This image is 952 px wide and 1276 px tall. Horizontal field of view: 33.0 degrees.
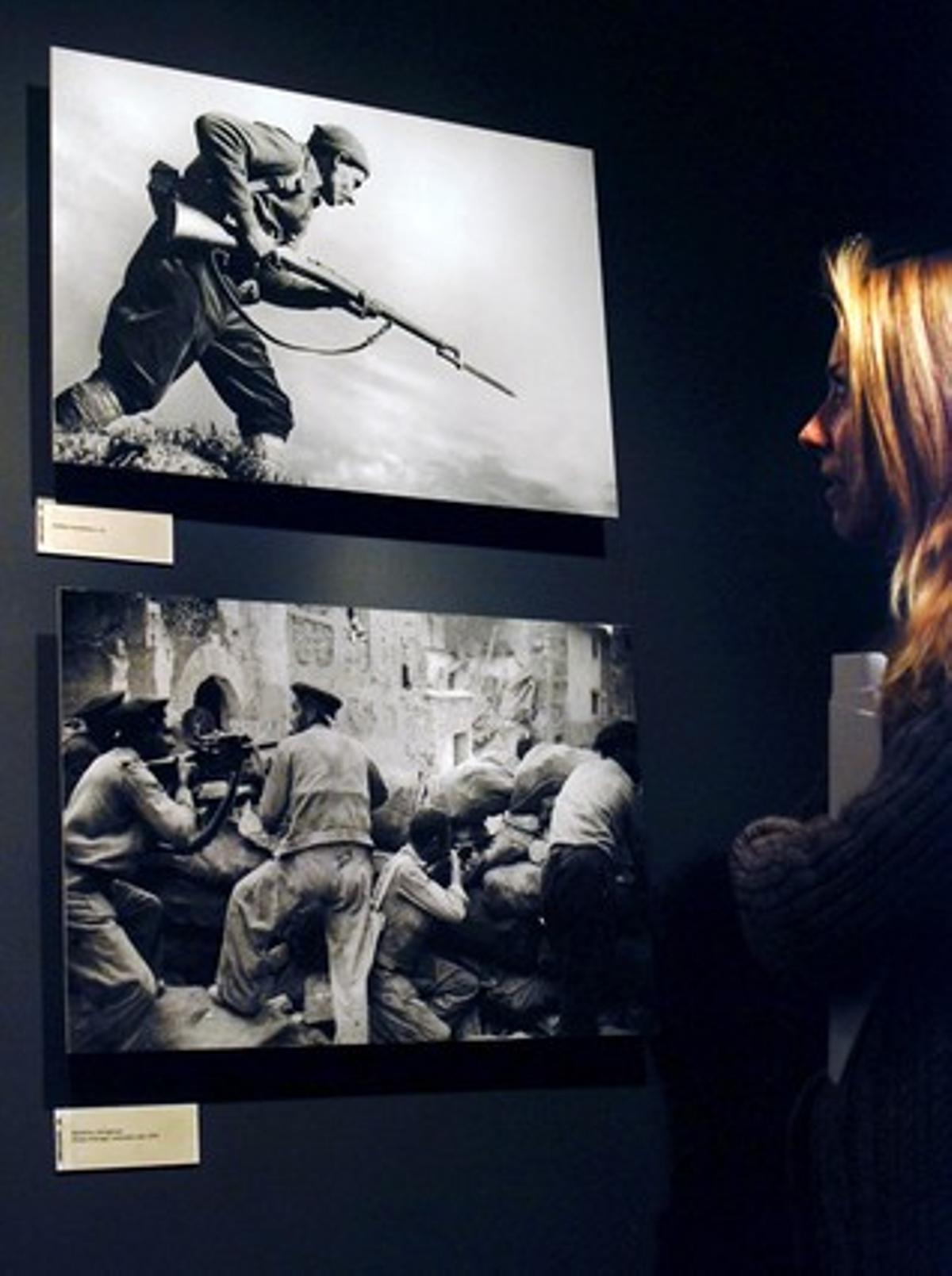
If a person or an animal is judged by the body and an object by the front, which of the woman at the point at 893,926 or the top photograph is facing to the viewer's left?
the woman

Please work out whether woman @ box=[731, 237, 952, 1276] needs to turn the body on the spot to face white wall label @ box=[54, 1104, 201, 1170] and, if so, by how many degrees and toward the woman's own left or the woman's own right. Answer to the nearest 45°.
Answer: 0° — they already face it

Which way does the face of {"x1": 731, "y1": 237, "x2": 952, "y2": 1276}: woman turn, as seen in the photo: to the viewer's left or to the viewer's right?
to the viewer's left

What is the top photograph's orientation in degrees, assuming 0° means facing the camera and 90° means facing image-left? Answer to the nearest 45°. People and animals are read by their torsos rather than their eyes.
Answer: approximately 315°

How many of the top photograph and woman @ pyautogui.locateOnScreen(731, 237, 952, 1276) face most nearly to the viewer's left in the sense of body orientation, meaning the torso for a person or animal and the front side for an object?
1

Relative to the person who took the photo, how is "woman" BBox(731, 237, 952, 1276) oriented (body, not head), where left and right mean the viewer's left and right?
facing to the left of the viewer

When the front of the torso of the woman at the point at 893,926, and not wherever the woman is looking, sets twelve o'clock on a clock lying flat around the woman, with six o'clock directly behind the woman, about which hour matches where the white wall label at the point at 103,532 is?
The white wall label is roughly at 12 o'clock from the woman.
